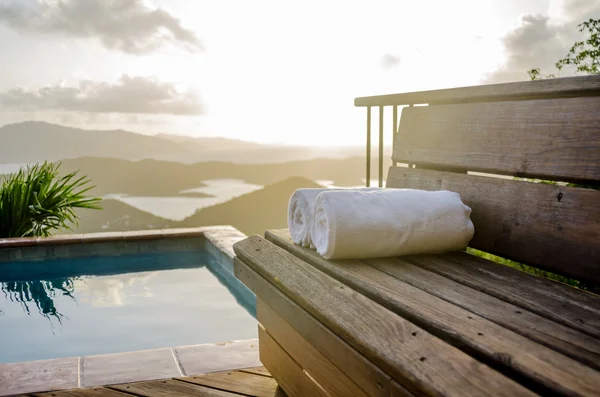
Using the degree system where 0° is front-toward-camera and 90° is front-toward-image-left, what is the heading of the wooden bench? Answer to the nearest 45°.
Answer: approximately 45°

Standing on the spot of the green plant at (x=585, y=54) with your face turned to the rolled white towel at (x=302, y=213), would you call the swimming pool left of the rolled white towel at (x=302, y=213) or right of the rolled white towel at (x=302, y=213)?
right

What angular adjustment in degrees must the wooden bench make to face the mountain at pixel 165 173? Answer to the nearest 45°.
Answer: approximately 90° to its right

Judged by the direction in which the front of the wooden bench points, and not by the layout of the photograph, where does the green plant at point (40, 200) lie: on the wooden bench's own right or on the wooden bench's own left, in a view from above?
on the wooden bench's own right

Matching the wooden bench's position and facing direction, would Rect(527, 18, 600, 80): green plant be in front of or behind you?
behind

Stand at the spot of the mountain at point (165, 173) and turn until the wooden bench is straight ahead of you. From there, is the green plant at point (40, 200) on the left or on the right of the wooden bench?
right
